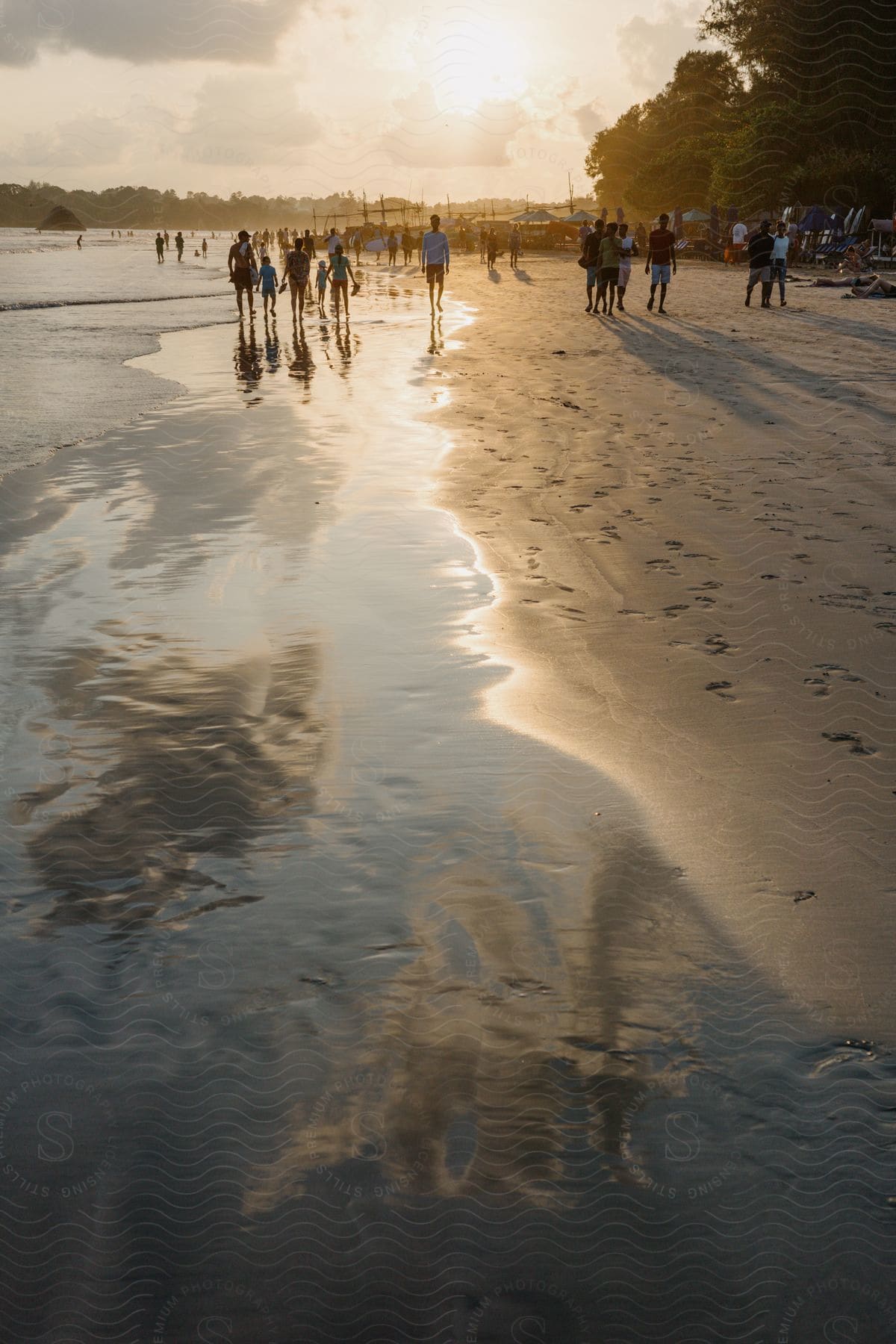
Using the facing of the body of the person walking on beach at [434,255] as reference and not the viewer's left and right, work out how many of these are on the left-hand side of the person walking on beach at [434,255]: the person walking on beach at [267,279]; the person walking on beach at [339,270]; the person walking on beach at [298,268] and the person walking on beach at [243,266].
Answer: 0

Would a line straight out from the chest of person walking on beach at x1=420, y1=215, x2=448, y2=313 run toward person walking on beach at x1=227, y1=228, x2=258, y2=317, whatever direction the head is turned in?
no

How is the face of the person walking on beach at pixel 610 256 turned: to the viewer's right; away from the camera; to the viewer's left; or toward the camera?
toward the camera

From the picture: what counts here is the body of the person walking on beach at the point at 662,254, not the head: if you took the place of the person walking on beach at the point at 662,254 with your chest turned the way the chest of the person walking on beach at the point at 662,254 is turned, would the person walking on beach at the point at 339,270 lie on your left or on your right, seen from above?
on your right

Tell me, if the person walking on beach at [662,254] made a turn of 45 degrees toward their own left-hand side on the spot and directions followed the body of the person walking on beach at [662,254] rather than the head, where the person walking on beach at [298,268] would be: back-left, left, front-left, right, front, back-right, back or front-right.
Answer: back-right

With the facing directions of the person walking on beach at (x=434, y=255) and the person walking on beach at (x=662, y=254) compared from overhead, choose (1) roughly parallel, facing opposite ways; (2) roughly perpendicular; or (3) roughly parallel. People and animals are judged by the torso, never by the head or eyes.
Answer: roughly parallel

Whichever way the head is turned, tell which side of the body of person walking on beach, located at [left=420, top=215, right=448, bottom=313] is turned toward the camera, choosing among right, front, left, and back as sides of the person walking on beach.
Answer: front

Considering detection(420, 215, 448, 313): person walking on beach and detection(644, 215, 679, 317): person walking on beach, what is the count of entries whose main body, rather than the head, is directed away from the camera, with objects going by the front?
0

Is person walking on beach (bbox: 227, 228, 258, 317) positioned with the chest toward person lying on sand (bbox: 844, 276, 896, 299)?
no

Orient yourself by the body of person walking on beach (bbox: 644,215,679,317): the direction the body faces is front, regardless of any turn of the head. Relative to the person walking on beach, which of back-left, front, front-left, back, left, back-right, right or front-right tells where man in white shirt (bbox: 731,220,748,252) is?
back

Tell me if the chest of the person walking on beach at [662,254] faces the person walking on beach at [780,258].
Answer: no

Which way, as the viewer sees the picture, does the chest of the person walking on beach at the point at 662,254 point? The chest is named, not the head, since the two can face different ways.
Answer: toward the camera

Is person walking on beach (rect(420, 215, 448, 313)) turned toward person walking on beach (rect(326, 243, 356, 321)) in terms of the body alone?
no

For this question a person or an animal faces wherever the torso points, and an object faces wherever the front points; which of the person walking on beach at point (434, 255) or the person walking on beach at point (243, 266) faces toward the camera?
the person walking on beach at point (434, 255)

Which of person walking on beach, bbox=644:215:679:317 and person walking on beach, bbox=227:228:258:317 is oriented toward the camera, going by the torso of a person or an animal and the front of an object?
person walking on beach, bbox=644:215:679:317
